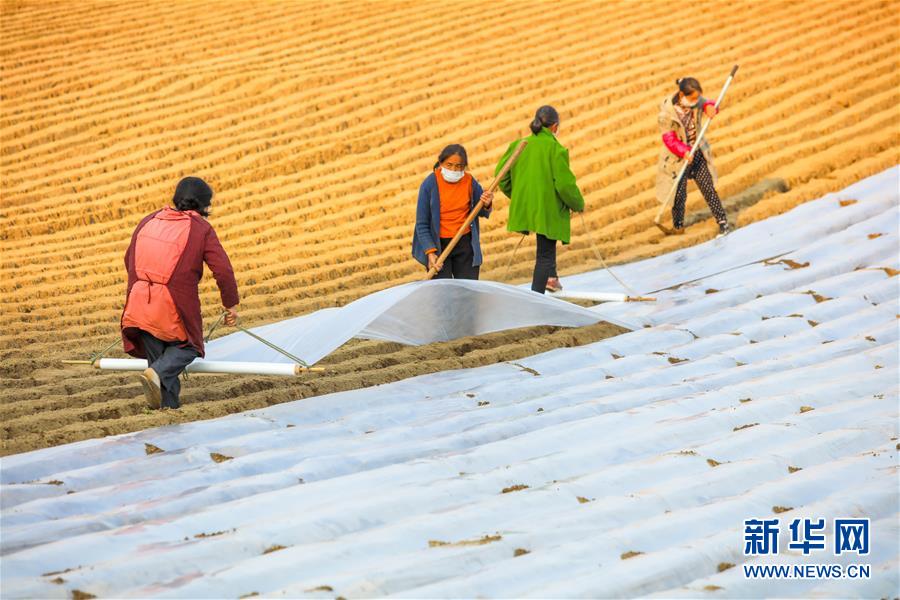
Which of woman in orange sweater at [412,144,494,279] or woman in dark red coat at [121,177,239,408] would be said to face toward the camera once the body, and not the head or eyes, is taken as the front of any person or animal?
woman in orange sweater at [412,144,494,279]

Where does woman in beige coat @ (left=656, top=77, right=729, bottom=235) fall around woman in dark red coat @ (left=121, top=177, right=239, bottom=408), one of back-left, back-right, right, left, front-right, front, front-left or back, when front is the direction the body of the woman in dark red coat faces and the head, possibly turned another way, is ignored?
front

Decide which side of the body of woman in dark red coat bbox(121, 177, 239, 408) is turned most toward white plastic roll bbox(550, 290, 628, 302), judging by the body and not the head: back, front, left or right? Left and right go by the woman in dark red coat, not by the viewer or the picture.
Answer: front

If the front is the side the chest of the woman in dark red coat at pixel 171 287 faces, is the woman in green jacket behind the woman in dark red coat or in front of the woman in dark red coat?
in front

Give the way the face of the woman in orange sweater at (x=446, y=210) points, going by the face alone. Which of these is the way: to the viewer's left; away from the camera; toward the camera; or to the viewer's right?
toward the camera

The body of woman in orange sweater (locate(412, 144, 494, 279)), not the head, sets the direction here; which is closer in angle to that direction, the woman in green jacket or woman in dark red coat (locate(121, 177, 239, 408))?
the woman in dark red coat

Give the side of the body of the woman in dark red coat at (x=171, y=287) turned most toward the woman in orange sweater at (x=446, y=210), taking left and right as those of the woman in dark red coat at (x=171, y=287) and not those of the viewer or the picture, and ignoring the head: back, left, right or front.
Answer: front

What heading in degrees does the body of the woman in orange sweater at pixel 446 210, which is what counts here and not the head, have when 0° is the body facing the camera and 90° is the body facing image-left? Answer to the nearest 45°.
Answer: approximately 0°

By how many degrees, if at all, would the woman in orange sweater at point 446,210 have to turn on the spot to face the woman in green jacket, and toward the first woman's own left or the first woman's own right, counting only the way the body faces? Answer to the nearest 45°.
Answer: approximately 135° to the first woman's own left

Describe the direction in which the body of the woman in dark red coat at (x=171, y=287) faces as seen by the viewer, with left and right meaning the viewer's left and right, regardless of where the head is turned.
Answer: facing away from the viewer and to the right of the viewer

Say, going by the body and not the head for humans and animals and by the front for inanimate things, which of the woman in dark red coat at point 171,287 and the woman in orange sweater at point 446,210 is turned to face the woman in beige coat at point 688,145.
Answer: the woman in dark red coat at point 171,287

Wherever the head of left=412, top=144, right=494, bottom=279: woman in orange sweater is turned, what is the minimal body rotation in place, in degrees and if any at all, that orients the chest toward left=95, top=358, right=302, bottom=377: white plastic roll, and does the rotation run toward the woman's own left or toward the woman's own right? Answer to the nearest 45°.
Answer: approximately 45° to the woman's own right

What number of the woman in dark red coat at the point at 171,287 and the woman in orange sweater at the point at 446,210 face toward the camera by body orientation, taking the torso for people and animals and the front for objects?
1
